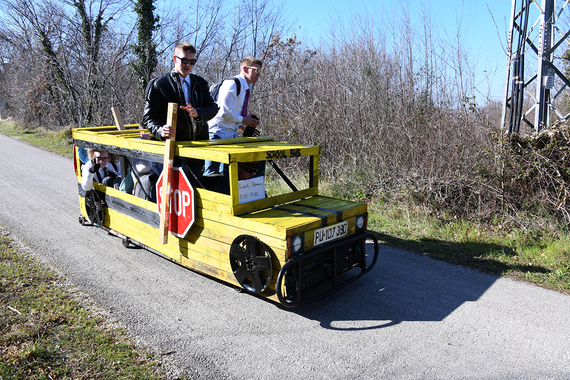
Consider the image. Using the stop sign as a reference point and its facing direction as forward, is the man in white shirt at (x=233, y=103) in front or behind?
behind

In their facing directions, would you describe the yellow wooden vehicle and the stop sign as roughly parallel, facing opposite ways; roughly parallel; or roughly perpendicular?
roughly perpendicular

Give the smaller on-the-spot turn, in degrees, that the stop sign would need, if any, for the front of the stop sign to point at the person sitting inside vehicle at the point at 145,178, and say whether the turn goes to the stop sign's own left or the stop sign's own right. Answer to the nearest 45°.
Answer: approximately 135° to the stop sign's own right

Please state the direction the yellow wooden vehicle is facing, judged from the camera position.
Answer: facing the viewer and to the right of the viewer
